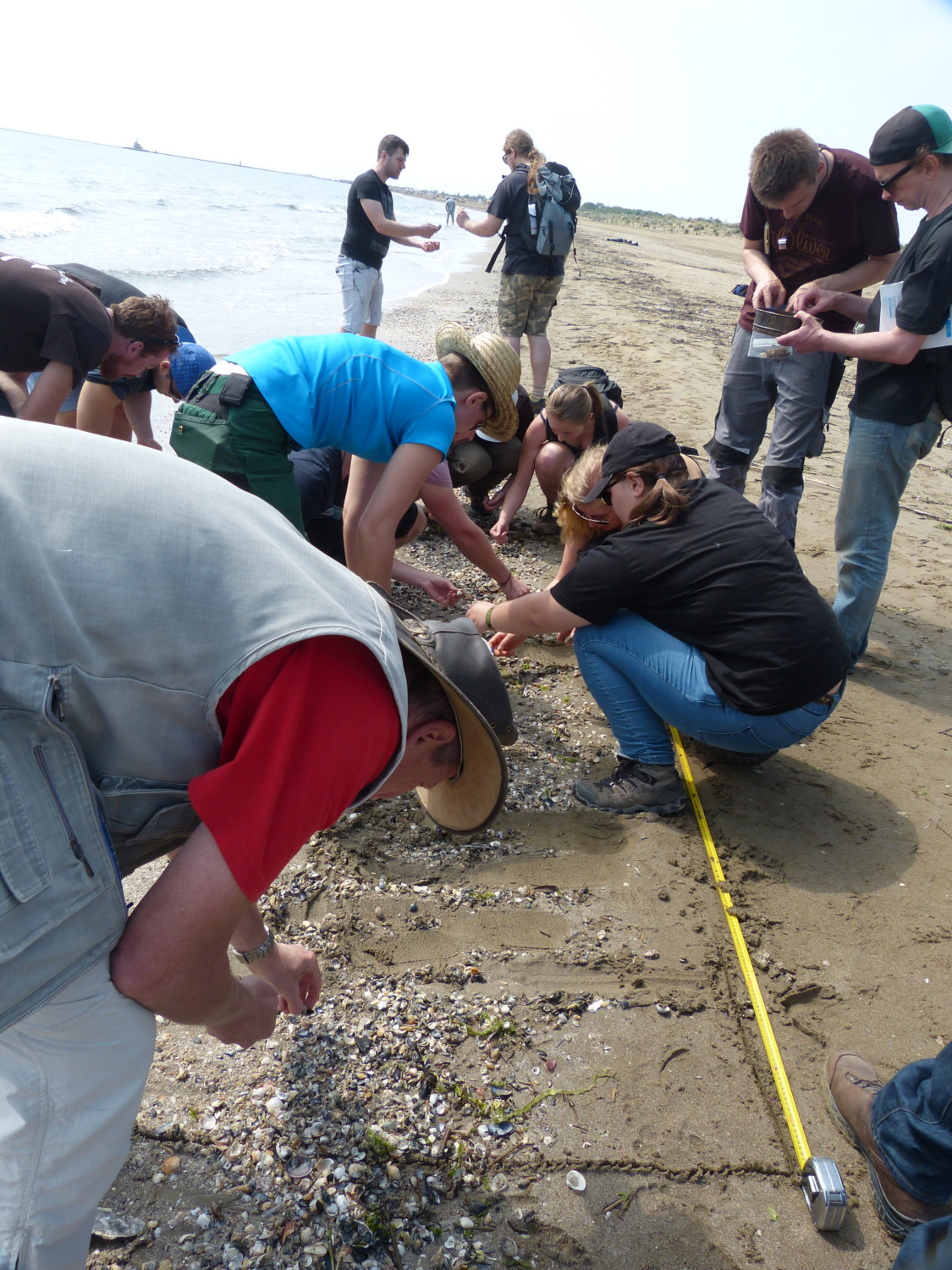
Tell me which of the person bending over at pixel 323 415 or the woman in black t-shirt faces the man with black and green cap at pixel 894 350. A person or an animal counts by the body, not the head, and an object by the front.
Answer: the person bending over

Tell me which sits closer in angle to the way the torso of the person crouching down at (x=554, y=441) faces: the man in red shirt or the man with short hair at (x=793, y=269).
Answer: the man in red shirt

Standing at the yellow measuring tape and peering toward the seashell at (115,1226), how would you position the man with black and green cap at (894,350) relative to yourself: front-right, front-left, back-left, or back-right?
back-right

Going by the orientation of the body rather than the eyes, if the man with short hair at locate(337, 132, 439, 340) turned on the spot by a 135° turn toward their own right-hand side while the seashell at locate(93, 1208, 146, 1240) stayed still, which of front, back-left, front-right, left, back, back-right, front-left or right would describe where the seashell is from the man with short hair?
front-left

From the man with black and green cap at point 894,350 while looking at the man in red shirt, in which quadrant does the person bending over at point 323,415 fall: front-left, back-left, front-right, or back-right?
front-right

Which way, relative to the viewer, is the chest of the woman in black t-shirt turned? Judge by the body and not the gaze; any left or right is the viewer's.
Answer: facing to the left of the viewer

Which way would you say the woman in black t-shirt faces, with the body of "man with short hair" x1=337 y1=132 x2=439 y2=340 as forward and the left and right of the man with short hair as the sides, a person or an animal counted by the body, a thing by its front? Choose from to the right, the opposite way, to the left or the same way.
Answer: the opposite way

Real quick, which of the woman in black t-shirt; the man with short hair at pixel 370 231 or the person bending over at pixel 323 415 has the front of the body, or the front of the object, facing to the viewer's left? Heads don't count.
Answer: the woman in black t-shirt

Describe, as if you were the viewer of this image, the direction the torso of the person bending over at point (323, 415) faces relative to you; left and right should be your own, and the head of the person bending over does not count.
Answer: facing to the right of the viewer

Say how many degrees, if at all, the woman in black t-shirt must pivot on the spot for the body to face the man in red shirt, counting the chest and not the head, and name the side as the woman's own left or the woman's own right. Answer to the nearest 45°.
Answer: approximately 90° to the woman's own left

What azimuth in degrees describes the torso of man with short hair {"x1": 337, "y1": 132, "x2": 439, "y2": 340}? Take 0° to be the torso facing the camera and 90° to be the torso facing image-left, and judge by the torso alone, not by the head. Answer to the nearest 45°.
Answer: approximately 270°

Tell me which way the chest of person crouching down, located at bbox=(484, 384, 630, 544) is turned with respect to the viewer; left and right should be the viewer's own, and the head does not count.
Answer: facing the viewer and to the left of the viewer

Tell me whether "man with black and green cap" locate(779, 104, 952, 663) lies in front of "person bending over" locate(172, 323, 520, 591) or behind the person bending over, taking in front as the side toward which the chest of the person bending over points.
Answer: in front

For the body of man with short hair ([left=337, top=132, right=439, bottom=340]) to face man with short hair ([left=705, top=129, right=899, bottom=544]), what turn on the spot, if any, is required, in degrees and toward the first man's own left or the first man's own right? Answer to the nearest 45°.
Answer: approximately 45° to the first man's own right

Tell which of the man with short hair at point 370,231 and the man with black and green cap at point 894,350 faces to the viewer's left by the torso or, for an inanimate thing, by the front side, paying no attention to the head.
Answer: the man with black and green cap at point 894,350

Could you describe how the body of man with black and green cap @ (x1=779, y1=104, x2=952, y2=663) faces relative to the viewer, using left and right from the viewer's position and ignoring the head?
facing to the left of the viewer
